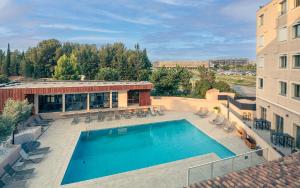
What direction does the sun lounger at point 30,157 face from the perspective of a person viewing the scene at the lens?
facing to the right of the viewer

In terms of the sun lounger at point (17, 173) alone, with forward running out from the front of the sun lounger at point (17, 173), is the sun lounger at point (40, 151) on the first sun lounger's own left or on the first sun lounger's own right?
on the first sun lounger's own left

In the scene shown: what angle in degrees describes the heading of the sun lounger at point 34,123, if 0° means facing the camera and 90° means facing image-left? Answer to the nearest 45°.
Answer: approximately 270°

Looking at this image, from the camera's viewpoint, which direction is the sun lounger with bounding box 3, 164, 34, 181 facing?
to the viewer's right

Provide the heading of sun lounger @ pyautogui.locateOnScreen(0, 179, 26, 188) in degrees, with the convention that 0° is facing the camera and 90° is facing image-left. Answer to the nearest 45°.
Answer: approximately 270°
